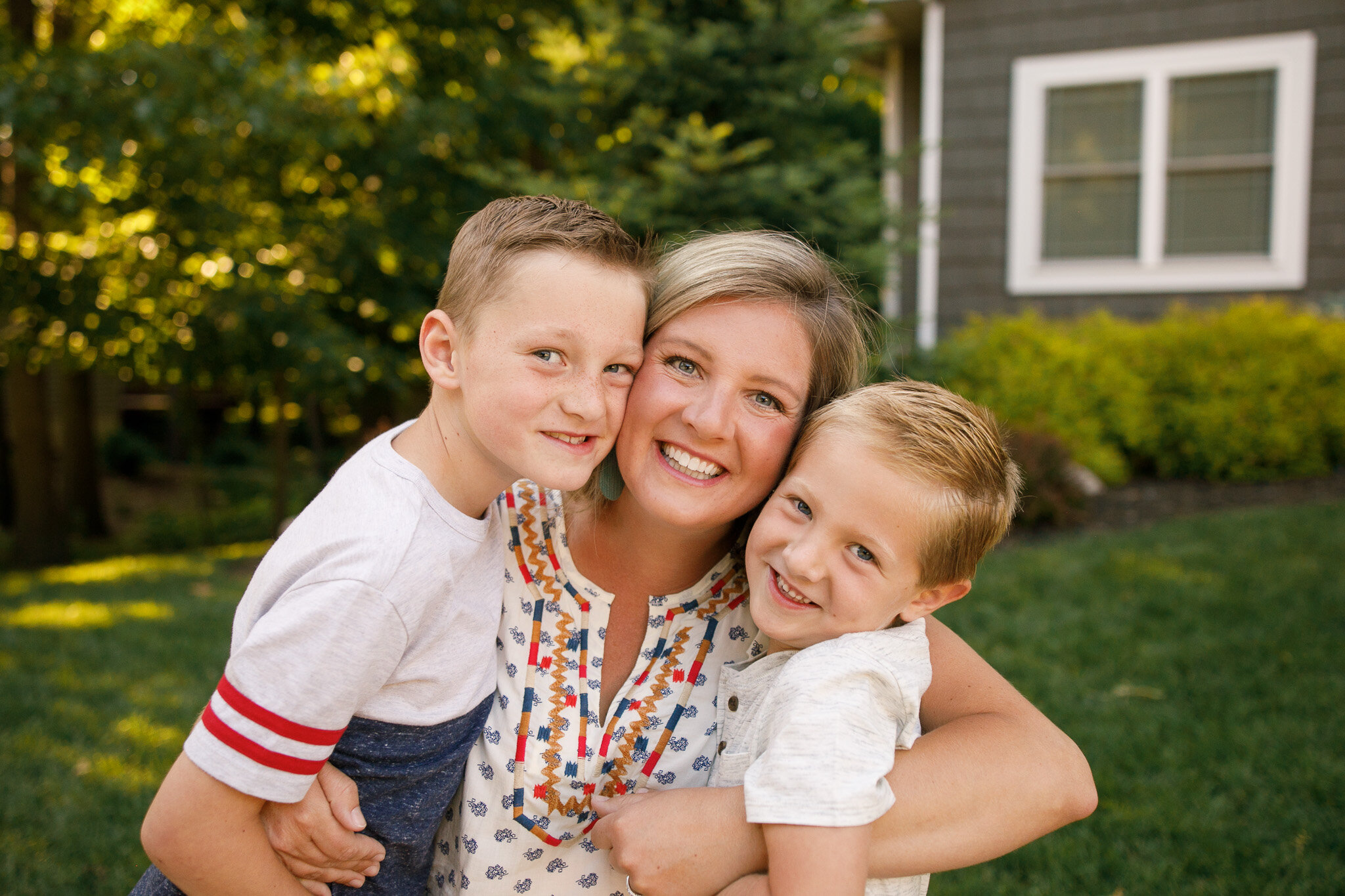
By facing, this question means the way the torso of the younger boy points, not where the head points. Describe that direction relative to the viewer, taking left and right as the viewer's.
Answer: facing the viewer and to the left of the viewer

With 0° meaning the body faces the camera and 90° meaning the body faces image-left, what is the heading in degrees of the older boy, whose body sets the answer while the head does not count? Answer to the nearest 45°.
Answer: approximately 315°

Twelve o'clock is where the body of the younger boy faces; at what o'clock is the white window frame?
The white window frame is roughly at 5 o'clock from the younger boy.

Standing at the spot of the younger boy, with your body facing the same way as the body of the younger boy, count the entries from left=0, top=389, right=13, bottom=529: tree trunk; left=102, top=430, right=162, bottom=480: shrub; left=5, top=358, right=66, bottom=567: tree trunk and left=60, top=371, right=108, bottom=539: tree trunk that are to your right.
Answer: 4

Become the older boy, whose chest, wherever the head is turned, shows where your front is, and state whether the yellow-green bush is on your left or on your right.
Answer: on your left

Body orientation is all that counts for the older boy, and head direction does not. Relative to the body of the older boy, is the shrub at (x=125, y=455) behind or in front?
behind

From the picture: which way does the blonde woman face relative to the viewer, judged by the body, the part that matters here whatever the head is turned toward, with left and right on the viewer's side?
facing the viewer

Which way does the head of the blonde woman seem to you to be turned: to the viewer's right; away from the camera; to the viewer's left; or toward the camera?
toward the camera

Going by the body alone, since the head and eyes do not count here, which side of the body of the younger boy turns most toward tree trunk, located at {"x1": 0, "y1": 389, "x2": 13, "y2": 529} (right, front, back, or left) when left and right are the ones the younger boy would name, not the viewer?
right

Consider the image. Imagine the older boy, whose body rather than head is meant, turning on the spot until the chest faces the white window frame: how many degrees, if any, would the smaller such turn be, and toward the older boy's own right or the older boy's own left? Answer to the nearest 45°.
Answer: approximately 90° to the older boy's own left

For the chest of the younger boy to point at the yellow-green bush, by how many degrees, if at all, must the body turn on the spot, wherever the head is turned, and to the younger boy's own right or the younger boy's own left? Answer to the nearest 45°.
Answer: approximately 135° to the younger boy's own right

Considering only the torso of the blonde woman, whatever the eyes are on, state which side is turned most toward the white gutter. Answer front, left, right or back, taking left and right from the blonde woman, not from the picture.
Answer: back
